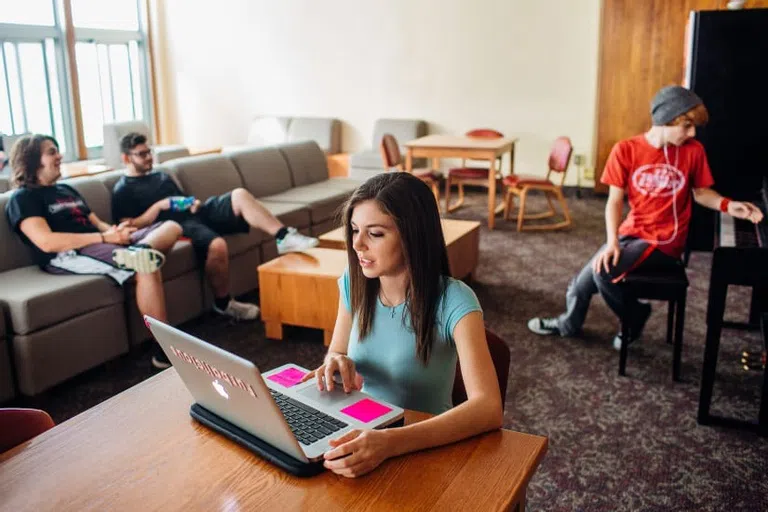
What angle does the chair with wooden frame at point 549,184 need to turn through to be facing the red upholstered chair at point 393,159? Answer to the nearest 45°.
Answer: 0° — it already faces it

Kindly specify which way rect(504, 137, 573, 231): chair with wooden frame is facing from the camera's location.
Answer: facing to the left of the viewer

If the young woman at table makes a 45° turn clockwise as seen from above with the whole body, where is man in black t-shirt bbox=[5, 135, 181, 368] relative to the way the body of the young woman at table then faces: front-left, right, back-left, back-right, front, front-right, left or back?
front-right

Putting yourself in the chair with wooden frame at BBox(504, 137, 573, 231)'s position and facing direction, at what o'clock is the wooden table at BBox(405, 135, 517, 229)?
The wooden table is roughly at 12 o'clock from the chair with wooden frame.

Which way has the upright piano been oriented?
to the viewer's left

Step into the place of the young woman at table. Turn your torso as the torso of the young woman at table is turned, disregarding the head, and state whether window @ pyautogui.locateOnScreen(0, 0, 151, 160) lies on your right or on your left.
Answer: on your right

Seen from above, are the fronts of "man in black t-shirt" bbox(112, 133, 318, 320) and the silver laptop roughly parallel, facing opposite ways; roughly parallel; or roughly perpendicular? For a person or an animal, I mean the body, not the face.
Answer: roughly perpendicular

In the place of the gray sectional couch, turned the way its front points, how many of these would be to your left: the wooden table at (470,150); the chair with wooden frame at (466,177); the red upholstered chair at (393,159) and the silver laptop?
3

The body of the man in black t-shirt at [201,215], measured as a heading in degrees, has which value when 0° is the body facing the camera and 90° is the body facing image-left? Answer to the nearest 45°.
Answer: approximately 315°

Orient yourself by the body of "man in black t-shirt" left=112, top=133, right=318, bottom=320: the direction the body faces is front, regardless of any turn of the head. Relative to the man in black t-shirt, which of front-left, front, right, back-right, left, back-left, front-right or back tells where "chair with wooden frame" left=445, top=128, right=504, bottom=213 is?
left

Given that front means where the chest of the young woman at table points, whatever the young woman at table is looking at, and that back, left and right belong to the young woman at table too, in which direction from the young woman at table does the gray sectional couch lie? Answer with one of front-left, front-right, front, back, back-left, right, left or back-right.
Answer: right

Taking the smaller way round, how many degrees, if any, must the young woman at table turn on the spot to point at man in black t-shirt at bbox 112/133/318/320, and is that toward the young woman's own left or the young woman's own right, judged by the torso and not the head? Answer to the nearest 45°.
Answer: approximately 90° to the young woman's own right

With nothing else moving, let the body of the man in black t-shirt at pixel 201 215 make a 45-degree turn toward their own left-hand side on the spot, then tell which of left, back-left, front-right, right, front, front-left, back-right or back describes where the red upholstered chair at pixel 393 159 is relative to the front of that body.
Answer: front-left

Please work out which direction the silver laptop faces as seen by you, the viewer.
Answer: facing away from the viewer and to the right of the viewer

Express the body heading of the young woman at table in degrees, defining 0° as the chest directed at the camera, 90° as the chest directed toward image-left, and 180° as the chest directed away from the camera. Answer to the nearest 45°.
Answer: approximately 45°

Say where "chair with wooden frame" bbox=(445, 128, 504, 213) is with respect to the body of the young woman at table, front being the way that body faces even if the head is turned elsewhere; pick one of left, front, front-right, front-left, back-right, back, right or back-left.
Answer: back-right

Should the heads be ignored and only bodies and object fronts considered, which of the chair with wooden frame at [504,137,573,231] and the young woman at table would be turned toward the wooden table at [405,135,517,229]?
the chair with wooden frame
